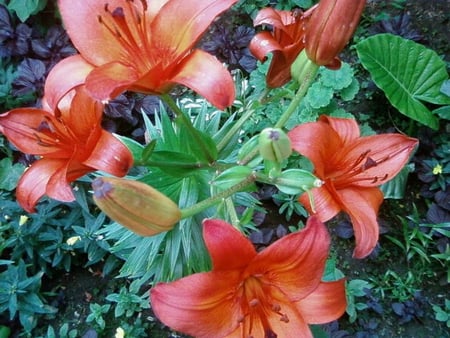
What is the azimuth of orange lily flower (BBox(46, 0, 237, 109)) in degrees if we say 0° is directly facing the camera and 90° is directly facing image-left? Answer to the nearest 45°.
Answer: approximately 45°

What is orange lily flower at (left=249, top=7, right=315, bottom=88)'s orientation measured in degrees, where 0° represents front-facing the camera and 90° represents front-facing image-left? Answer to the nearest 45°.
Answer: approximately 45°
